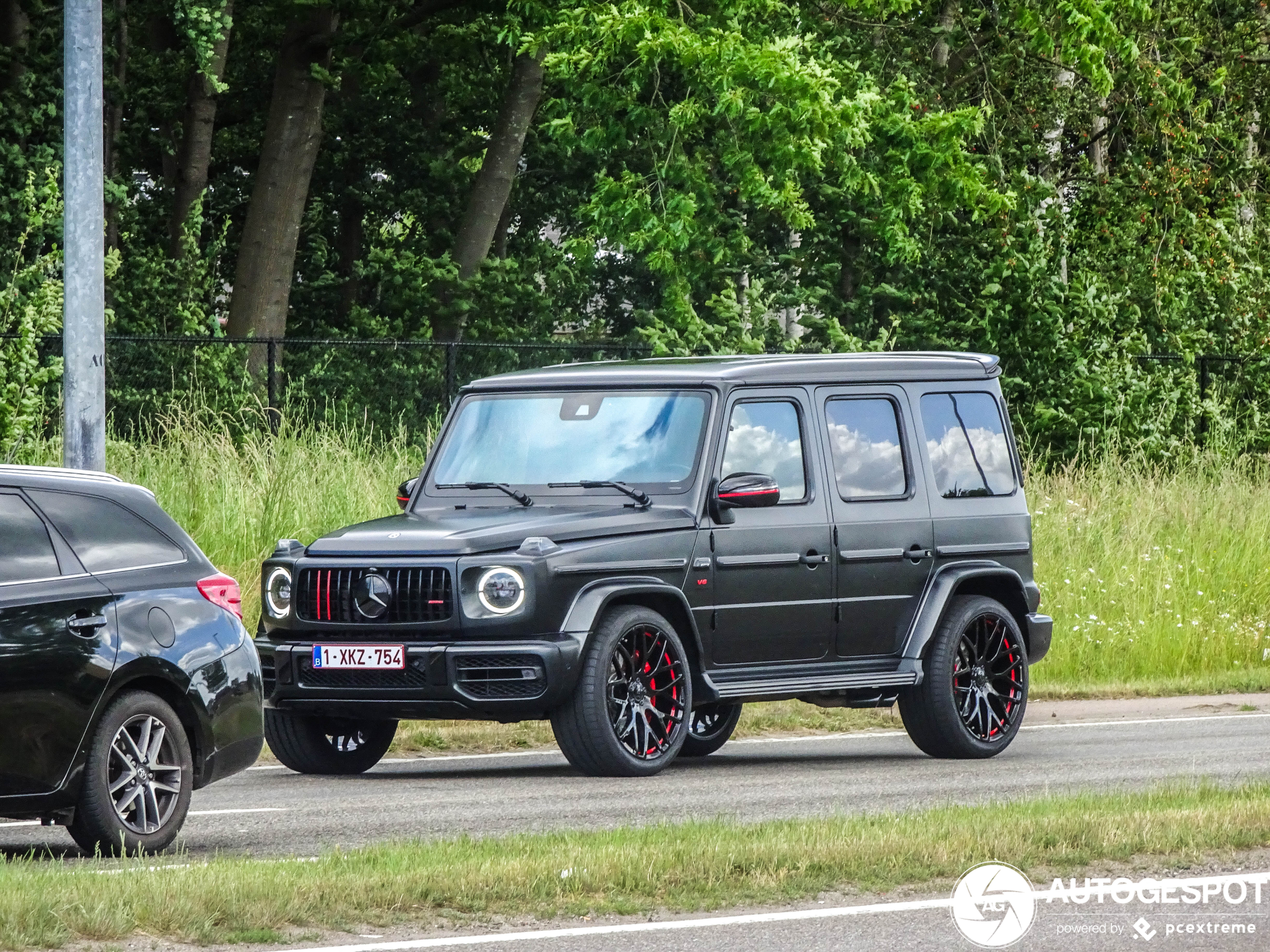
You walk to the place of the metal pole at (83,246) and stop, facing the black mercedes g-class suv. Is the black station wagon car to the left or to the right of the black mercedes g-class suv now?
right

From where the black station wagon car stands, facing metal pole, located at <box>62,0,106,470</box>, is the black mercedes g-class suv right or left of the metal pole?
right

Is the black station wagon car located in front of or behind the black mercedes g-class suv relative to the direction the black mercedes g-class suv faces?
in front

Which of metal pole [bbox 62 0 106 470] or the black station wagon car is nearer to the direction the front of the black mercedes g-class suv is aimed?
the black station wagon car

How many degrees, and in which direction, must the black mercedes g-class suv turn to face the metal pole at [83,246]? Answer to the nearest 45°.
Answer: approximately 45° to its right
